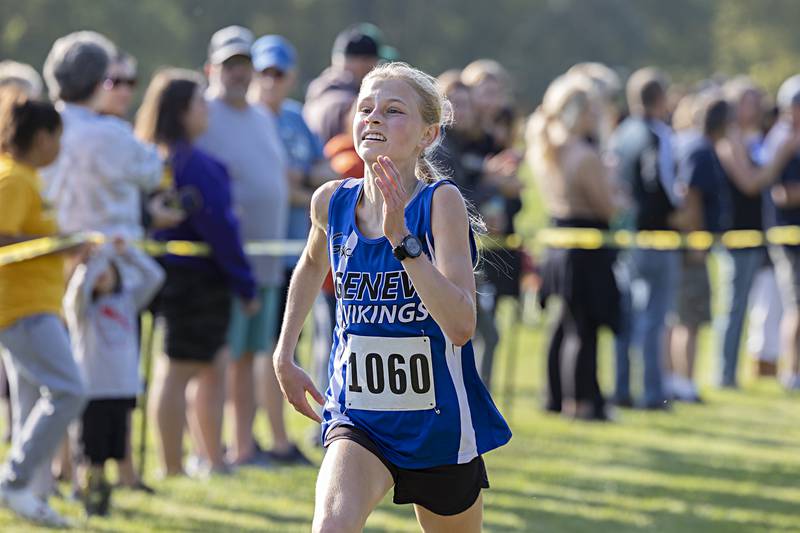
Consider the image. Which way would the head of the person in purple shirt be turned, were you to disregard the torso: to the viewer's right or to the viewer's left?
to the viewer's right

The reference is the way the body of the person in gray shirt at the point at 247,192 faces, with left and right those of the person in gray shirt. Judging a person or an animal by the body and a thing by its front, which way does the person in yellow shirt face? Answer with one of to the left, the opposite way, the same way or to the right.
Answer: to the left

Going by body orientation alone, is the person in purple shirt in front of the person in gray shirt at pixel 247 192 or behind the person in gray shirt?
in front

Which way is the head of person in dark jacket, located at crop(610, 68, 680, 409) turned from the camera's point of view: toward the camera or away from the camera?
away from the camera

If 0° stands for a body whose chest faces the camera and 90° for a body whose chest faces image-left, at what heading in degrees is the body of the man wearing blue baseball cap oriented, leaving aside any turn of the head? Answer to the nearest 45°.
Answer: approximately 0°

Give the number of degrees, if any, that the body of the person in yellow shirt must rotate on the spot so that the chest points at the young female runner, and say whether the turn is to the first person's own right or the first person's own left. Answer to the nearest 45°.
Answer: approximately 45° to the first person's own right

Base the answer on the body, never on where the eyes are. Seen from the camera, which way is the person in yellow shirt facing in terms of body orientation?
to the viewer's right
